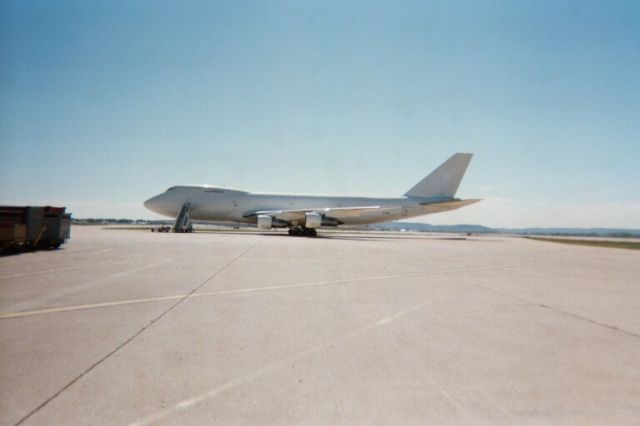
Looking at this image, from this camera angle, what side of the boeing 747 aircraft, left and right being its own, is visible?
left

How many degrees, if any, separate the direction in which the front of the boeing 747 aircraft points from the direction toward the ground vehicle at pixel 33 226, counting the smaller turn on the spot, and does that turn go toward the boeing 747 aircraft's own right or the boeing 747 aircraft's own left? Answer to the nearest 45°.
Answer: approximately 45° to the boeing 747 aircraft's own left
